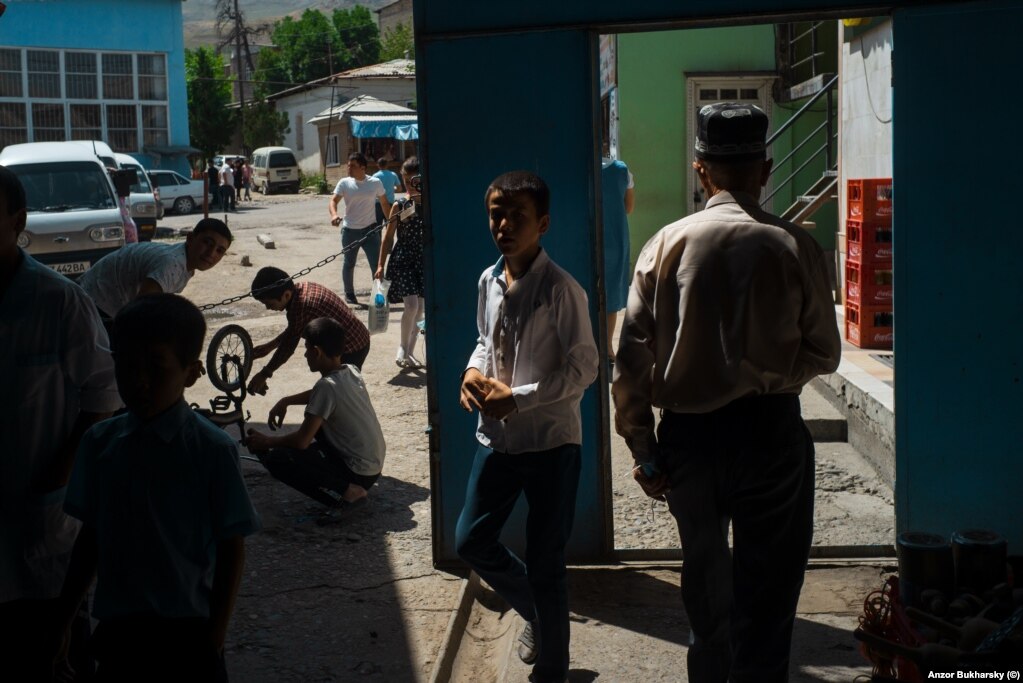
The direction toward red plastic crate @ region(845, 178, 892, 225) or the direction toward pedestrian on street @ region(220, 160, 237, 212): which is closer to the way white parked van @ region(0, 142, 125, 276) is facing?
the red plastic crate

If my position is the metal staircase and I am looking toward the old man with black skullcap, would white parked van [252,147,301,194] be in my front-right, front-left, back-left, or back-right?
back-right

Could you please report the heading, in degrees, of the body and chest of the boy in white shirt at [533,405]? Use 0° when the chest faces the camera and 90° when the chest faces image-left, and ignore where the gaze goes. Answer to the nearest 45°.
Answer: approximately 45°

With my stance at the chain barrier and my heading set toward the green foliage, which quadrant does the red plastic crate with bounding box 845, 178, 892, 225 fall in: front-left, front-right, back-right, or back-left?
back-right

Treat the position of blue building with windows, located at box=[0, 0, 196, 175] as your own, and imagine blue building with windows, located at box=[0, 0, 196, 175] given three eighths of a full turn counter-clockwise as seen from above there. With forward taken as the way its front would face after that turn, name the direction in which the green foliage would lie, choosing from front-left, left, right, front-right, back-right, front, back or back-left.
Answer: front

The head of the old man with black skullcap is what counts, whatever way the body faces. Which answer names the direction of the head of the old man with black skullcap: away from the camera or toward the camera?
away from the camera

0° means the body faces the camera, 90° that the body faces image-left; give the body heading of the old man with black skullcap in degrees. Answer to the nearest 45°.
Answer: approximately 180°

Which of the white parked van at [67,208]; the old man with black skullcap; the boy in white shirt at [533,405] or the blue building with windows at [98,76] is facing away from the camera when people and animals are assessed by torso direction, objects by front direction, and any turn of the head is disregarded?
the old man with black skullcap

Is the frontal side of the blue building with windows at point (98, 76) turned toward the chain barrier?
yes

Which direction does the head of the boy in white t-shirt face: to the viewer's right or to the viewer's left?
to the viewer's left
